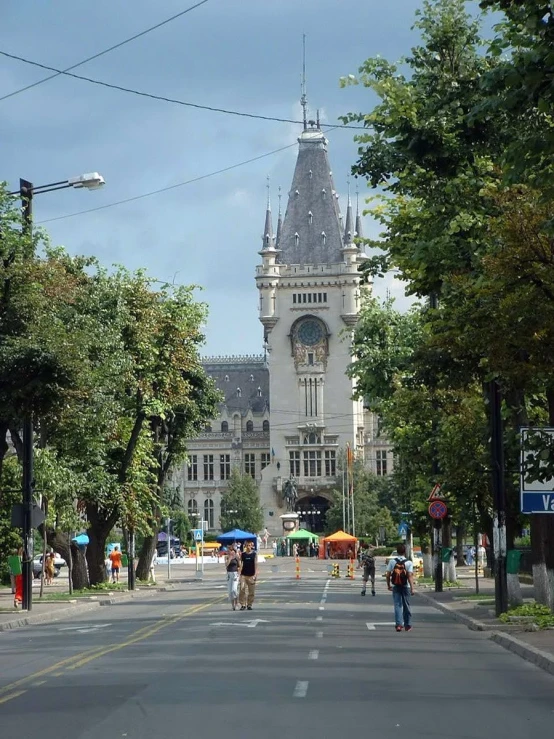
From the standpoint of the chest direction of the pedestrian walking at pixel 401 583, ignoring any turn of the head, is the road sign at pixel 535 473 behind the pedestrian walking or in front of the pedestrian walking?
behind

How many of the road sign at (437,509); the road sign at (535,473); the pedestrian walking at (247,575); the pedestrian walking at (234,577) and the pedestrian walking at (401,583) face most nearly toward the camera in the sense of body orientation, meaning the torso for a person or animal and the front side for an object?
4

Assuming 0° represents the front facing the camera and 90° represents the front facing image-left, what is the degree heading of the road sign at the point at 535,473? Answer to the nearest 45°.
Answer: approximately 0°

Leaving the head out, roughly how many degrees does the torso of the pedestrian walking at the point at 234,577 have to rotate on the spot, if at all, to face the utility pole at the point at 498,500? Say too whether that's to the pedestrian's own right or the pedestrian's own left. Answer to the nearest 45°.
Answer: approximately 45° to the pedestrian's own left

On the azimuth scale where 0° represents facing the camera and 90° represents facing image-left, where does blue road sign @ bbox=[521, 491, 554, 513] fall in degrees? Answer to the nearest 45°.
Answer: approximately 0°

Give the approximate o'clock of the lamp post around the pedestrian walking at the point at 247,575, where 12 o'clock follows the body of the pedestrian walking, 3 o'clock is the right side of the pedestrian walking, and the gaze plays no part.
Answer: The lamp post is roughly at 3 o'clock from the pedestrian walking.

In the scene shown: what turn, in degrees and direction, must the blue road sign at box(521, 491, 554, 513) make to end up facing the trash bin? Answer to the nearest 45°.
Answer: approximately 180°

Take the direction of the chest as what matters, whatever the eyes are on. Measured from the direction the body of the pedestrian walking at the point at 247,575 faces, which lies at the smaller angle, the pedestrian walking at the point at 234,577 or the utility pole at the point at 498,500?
the utility pole

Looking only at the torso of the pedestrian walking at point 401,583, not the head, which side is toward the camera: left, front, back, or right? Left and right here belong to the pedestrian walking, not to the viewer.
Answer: back
